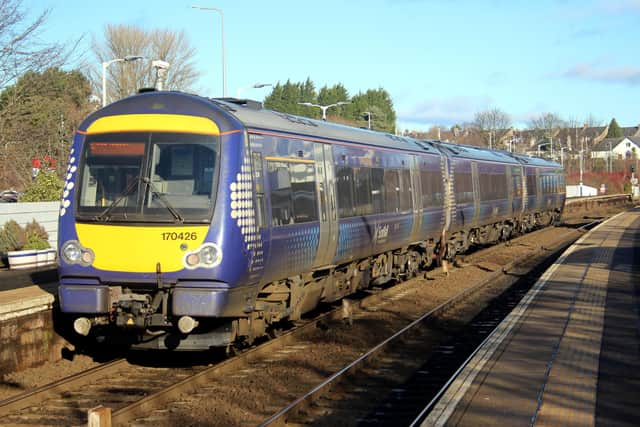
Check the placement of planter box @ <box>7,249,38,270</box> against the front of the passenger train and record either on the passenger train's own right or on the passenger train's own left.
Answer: on the passenger train's own right

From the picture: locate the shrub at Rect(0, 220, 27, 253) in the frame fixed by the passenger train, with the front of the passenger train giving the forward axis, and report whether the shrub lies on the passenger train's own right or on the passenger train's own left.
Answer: on the passenger train's own right

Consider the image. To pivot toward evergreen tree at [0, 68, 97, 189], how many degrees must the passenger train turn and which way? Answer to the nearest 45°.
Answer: approximately 90° to its right

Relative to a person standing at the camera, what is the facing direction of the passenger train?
facing the viewer and to the left of the viewer

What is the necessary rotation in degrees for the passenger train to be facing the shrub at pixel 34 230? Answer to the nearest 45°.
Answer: approximately 90° to its right

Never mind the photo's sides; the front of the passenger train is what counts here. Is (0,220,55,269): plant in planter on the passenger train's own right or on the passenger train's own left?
on the passenger train's own right
